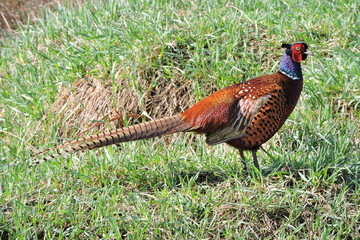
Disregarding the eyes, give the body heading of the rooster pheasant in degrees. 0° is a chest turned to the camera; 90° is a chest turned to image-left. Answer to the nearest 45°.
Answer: approximately 270°

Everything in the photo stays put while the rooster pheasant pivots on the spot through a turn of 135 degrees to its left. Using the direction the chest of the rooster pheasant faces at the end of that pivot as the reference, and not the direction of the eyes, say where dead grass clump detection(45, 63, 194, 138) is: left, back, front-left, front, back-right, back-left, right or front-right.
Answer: front
